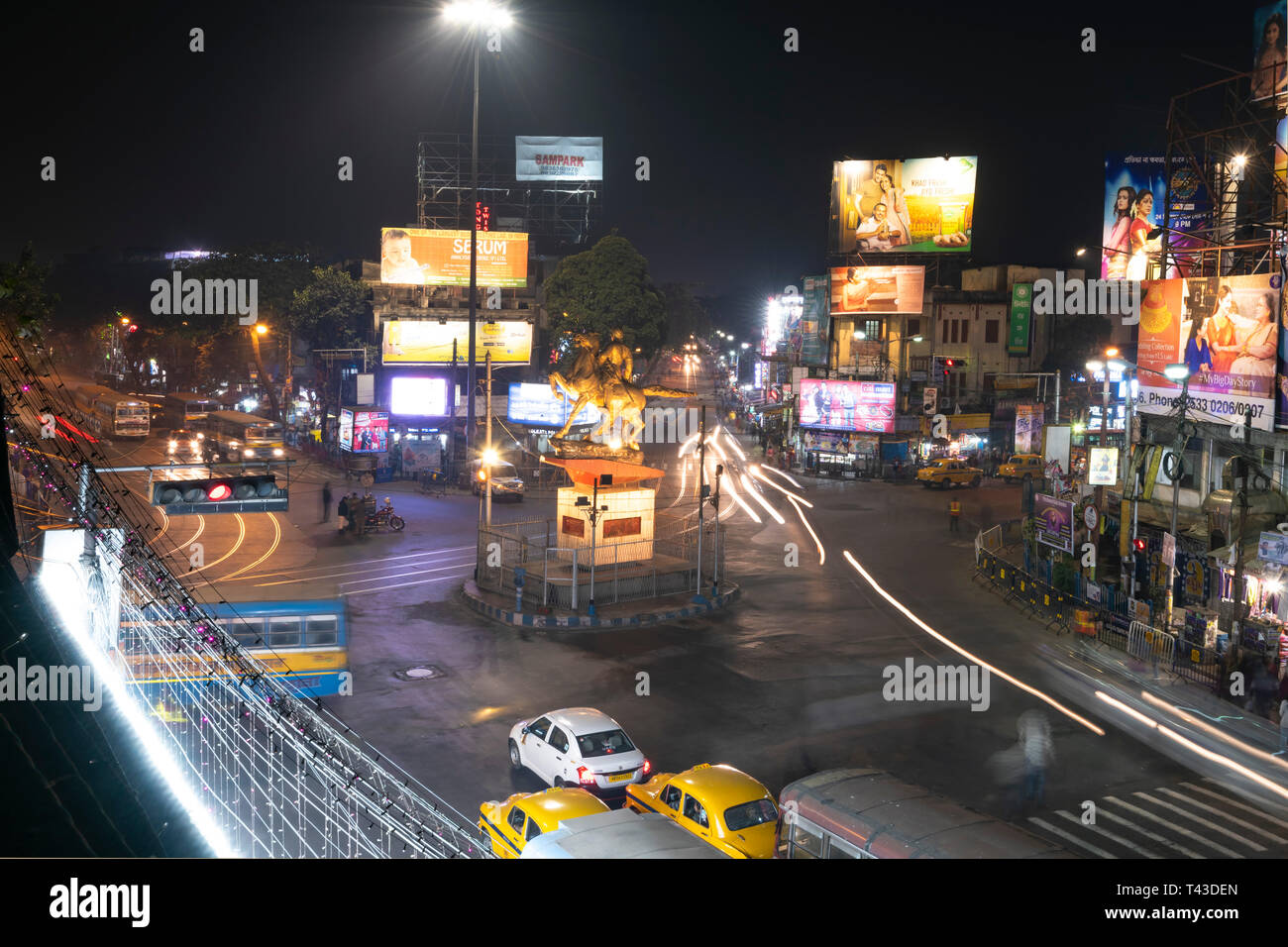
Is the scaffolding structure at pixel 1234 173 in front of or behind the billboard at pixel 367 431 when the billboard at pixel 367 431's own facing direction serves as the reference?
in front

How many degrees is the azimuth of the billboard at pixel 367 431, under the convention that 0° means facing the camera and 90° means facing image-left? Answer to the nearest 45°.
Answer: approximately 0°

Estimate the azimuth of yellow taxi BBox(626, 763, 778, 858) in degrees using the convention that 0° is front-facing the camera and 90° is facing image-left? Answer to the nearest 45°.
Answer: approximately 135°

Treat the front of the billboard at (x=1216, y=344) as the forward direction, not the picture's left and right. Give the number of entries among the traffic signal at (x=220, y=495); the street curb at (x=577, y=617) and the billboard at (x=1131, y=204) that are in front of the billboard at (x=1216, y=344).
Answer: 2

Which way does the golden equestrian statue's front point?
to the viewer's left

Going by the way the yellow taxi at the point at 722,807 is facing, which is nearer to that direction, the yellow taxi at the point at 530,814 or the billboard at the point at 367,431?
the billboard

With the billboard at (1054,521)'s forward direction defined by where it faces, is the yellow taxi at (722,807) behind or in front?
in front

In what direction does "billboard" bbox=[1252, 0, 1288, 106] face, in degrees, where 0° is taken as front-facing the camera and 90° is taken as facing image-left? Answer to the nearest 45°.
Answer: approximately 45°

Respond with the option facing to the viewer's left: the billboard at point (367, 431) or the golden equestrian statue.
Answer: the golden equestrian statue

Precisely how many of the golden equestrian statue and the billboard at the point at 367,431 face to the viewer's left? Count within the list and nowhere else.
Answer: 1

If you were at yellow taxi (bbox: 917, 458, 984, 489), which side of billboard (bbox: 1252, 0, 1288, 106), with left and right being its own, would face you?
right
